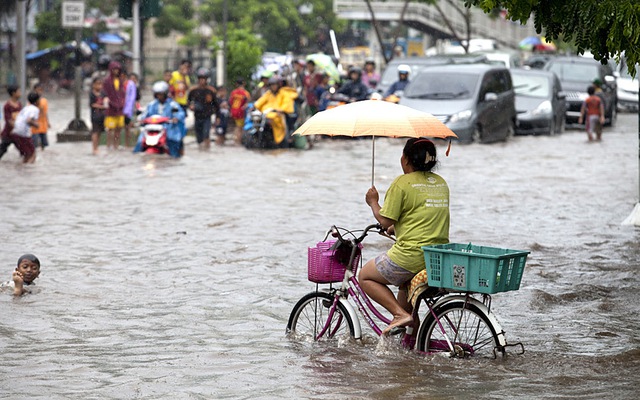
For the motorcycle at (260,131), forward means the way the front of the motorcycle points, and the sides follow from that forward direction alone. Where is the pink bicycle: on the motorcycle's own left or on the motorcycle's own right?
on the motorcycle's own left

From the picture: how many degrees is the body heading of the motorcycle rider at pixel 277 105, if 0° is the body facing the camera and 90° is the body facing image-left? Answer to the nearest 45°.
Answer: approximately 45°

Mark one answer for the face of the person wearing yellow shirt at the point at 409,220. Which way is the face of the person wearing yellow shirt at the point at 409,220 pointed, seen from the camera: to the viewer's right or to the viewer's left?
to the viewer's left

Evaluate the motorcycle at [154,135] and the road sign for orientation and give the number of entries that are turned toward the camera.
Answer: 2

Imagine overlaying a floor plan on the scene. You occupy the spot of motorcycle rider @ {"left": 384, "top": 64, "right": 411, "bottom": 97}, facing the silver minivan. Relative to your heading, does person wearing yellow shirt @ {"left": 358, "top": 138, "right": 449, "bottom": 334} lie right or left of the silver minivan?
right

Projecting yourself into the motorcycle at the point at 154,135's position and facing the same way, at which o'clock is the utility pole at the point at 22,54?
The utility pole is roughly at 5 o'clock from the motorcycle.

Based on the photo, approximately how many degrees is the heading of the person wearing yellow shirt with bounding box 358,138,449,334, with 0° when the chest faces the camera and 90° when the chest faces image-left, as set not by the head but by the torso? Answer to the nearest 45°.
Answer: approximately 135°

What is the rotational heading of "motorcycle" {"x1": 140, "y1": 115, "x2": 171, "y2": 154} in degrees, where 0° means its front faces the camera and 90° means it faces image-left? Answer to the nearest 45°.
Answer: approximately 0°

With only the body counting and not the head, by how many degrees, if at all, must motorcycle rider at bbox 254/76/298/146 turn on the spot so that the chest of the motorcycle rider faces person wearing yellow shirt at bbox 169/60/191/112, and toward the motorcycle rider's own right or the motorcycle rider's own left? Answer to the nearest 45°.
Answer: approximately 90° to the motorcycle rider's own right

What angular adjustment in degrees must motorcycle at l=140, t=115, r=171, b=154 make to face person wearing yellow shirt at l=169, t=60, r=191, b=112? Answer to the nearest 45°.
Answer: approximately 180°

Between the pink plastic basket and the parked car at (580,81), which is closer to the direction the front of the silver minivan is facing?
the pink plastic basket

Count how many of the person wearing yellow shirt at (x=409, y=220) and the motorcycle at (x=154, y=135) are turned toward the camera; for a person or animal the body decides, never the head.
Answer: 1
